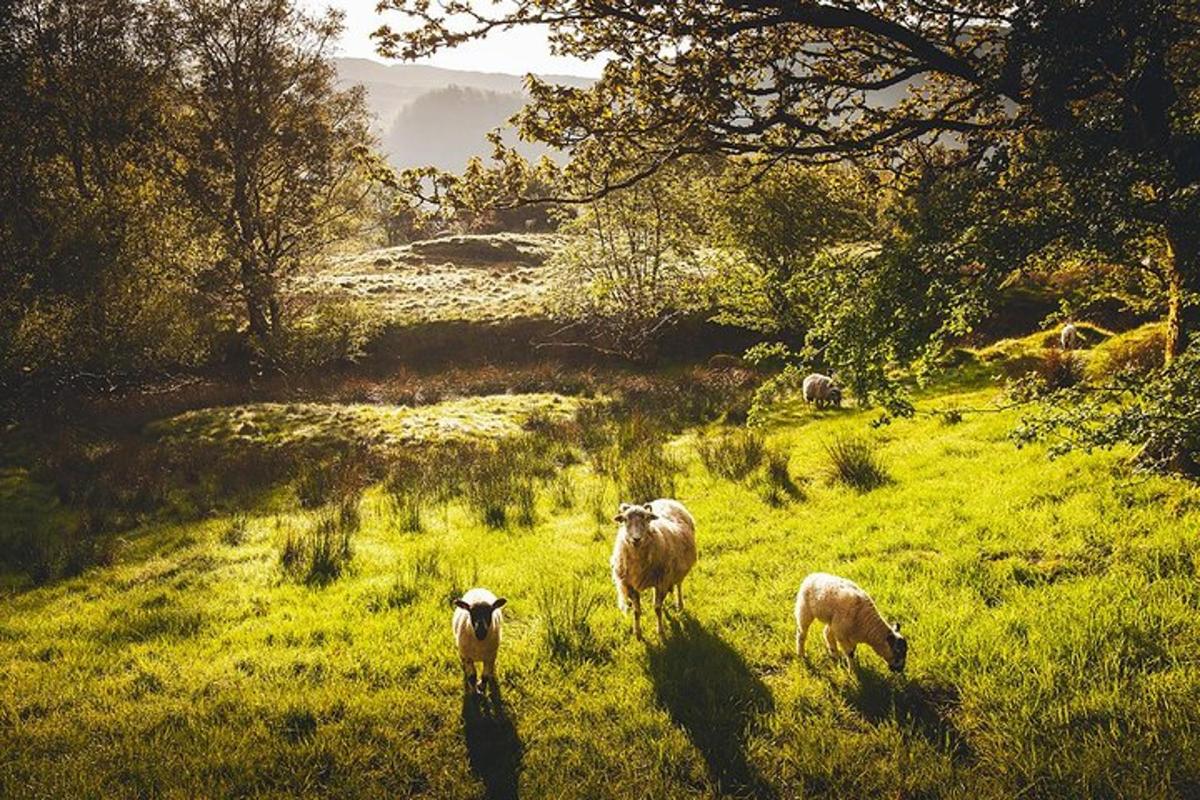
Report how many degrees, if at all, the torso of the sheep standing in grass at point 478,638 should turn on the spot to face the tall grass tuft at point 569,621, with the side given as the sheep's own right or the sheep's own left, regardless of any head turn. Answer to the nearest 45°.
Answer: approximately 135° to the sheep's own left

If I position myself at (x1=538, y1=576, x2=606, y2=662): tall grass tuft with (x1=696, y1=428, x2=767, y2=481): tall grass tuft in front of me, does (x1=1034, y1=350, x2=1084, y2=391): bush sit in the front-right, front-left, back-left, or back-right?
front-right

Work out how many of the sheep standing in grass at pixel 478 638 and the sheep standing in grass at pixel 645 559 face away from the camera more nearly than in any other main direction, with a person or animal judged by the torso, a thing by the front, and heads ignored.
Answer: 0

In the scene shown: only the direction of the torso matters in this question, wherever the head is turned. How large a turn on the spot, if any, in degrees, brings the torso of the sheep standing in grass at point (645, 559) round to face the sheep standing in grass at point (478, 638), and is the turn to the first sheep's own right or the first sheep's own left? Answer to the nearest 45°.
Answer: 0° — it already faces it

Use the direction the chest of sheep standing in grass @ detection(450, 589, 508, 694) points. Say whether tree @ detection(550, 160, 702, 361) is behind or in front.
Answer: behind

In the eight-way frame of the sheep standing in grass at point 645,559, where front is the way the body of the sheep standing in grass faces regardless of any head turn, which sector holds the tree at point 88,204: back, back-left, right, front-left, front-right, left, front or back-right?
right

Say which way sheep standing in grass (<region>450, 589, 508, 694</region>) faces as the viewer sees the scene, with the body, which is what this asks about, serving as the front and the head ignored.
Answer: toward the camera

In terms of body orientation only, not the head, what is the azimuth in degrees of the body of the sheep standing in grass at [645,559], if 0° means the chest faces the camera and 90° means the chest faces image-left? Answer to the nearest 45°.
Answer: approximately 45°

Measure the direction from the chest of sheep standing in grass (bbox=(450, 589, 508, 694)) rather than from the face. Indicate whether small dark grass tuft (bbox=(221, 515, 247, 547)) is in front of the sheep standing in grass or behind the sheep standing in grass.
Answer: behind
